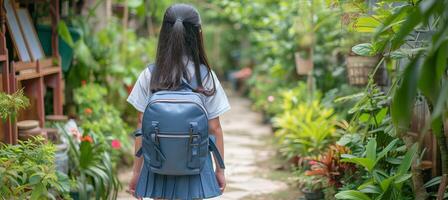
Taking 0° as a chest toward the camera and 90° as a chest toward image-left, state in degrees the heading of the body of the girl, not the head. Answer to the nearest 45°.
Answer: approximately 180°

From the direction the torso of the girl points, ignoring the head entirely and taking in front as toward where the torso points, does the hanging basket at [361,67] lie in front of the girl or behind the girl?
in front

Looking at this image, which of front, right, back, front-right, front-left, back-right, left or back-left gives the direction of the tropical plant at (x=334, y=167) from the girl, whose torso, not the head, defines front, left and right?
front-right

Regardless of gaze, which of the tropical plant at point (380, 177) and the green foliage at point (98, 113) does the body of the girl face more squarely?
the green foliage

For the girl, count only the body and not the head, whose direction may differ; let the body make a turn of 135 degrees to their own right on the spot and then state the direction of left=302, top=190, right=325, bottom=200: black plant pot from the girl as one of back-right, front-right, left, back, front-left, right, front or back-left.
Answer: left

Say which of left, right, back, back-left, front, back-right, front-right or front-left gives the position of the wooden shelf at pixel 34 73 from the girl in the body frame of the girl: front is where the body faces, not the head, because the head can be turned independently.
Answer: front-left

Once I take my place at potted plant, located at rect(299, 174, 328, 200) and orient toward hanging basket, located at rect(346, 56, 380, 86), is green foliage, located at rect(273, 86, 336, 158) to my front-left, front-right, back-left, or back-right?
front-left

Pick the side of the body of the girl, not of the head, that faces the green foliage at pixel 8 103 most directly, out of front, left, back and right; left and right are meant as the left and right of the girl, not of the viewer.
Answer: left

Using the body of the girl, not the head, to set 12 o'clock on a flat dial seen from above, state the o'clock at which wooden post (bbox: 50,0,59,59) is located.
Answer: The wooden post is roughly at 11 o'clock from the girl.

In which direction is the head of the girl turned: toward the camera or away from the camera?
away from the camera
